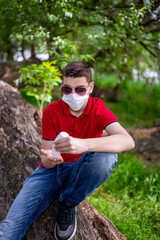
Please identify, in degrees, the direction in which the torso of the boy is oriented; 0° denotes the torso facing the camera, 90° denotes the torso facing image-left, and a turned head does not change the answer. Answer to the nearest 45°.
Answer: approximately 0°
